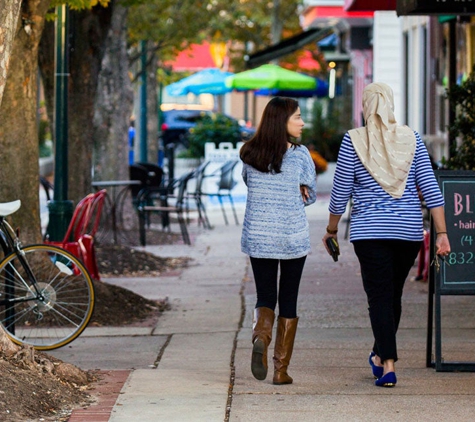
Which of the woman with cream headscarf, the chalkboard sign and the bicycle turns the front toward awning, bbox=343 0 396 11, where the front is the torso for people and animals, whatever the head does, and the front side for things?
the woman with cream headscarf

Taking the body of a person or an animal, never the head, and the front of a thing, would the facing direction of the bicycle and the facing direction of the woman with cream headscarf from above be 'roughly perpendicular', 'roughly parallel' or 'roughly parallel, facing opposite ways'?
roughly perpendicular

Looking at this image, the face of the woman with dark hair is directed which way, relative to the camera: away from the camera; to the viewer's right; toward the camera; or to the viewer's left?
to the viewer's right

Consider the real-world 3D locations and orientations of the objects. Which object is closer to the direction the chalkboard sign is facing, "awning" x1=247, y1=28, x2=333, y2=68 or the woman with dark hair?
the woman with dark hair

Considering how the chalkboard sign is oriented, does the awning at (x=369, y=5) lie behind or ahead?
behind

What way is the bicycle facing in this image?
to the viewer's left

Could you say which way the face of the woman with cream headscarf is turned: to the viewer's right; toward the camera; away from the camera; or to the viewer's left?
away from the camera

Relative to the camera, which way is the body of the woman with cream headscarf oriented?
away from the camera

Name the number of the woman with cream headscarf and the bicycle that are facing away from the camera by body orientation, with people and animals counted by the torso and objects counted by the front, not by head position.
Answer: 1

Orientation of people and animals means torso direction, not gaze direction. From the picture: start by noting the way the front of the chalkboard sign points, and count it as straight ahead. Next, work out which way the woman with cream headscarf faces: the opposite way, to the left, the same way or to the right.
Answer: the opposite way
